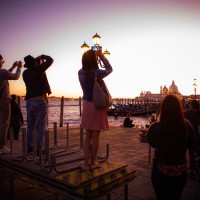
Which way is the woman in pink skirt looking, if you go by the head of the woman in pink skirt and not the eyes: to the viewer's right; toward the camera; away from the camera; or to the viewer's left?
away from the camera

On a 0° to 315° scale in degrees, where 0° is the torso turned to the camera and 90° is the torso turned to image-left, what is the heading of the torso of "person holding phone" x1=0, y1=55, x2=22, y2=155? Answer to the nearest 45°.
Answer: approximately 270°

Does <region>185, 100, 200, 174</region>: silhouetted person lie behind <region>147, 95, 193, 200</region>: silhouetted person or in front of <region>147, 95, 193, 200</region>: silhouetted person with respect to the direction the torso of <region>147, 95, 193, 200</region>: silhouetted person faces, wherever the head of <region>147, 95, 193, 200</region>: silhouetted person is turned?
in front

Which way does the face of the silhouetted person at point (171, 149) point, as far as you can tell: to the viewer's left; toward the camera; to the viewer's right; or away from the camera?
away from the camera

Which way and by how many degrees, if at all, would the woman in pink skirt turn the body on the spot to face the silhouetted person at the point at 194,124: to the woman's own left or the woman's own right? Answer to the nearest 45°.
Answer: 0° — they already face them

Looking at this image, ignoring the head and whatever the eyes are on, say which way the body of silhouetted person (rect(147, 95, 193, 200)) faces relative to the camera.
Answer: away from the camera

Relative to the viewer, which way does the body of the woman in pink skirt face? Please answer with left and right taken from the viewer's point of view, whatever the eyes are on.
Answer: facing away from the viewer and to the right of the viewer

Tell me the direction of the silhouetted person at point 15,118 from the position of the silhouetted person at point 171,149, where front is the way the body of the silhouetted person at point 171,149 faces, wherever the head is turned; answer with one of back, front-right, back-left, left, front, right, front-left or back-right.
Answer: front-left
